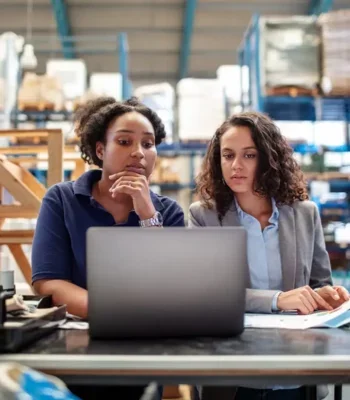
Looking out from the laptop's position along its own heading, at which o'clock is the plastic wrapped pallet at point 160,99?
The plastic wrapped pallet is roughly at 12 o'clock from the laptop.

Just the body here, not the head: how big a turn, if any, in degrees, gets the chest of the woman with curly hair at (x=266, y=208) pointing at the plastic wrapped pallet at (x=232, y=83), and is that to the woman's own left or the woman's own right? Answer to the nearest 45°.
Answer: approximately 180°

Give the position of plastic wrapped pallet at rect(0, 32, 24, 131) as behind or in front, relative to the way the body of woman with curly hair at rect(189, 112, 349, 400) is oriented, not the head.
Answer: behind

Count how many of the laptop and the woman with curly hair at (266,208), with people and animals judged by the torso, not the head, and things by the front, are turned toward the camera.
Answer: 1

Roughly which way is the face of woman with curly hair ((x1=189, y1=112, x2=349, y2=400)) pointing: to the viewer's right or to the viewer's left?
to the viewer's left

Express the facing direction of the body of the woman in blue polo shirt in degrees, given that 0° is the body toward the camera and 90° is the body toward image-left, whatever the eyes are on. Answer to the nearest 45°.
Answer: approximately 315°

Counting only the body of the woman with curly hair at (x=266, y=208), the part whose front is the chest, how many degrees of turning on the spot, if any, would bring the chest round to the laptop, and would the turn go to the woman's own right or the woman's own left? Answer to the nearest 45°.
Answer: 0° — they already face it

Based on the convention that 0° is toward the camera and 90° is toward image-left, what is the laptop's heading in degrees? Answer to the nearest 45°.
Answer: approximately 180°

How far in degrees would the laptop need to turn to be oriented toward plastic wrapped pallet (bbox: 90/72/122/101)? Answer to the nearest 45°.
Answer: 0° — it already faces it

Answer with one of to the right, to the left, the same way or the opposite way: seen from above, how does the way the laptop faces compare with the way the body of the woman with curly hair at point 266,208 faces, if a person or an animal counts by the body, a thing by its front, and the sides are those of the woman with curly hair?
the opposite way

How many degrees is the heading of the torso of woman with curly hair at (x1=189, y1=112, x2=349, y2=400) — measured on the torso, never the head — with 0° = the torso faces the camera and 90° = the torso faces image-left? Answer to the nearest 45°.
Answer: approximately 0°

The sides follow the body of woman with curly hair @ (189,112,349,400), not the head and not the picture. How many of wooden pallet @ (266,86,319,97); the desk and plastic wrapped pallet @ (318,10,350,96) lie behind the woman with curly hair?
2

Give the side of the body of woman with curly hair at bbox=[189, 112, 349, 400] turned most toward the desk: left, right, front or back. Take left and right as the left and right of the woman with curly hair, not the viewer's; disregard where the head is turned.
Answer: front
